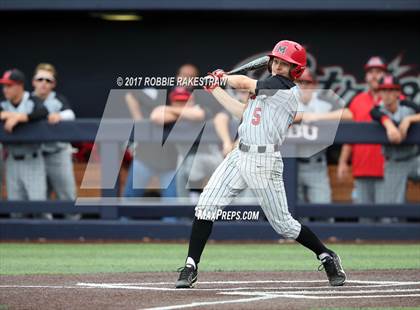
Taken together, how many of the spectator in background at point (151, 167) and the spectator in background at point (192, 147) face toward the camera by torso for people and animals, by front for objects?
2

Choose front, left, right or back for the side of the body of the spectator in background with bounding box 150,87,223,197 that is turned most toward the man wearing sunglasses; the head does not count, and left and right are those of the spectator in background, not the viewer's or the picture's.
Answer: right

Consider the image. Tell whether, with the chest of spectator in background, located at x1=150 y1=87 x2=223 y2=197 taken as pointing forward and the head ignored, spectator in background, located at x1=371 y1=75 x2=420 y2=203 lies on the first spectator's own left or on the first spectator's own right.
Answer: on the first spectator's own left

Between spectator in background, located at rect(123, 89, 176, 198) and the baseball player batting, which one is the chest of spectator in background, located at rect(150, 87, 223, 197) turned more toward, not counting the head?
the baseball player batting

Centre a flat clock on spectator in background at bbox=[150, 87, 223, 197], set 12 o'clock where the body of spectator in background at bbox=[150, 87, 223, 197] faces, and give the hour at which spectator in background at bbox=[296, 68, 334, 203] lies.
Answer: spectator in background at bbox=[296, 68, 334, 203] is roughly at 9 o'clock from spectator in background at bbox=[150, 87, 223, 197].

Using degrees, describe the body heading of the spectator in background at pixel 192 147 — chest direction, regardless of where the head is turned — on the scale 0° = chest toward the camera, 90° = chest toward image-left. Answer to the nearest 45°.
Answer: approximately 0°

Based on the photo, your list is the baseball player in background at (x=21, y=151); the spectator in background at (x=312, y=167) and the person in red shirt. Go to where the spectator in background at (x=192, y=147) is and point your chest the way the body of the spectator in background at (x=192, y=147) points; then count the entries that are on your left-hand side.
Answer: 2

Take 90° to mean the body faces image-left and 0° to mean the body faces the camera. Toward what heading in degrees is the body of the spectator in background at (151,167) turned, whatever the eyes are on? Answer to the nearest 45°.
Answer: approximately 0°

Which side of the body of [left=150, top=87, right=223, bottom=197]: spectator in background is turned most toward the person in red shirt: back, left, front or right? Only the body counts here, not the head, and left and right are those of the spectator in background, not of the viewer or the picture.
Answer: left

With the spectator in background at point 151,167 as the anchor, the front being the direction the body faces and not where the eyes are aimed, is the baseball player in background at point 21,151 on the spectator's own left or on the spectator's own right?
on the spectator's own right

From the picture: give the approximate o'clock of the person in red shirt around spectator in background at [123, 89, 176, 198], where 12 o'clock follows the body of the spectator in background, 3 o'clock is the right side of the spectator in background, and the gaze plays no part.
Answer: The person in red shirt is roughly at 9 o'clock from the spectator in background.

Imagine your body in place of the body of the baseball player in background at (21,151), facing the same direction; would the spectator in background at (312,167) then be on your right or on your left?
on your left

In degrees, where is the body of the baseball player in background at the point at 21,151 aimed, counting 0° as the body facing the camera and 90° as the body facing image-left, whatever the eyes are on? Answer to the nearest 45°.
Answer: approximately 45°

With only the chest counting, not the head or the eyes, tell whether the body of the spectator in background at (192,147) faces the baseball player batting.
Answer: yes
